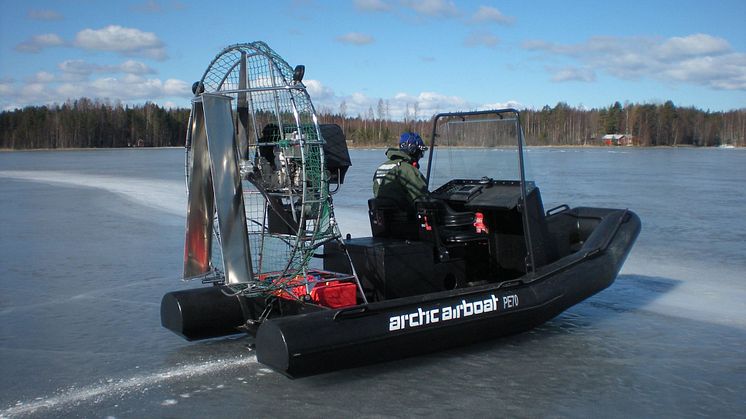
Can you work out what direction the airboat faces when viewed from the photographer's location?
facing away from the viewer and to the right of the viewer

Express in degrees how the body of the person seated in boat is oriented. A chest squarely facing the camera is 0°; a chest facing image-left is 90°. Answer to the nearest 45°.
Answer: approximately 225°

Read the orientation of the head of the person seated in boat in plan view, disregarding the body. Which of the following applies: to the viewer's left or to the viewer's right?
to the viewer's right
